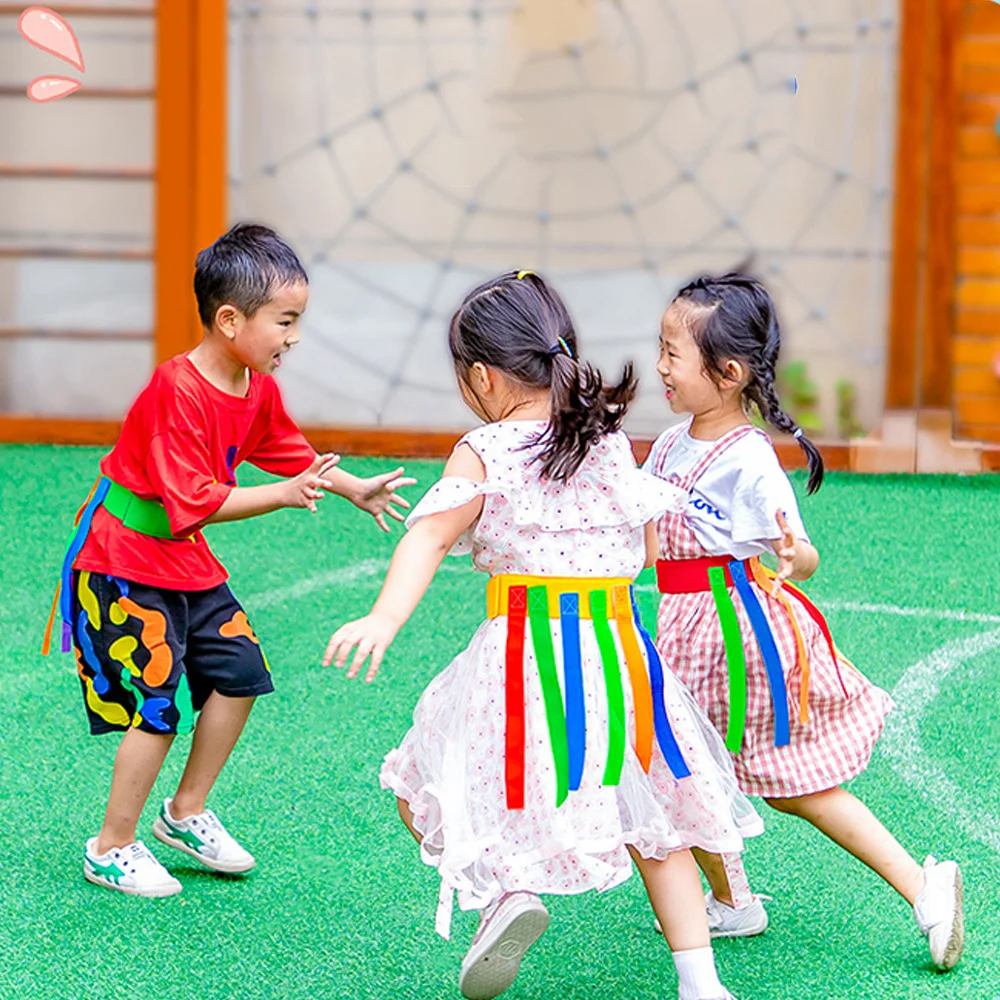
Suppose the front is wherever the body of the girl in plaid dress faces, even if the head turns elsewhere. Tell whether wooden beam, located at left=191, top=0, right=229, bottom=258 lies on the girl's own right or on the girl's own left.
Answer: on the girl's own right

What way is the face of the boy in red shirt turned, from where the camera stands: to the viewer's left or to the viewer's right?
to the viewer's right

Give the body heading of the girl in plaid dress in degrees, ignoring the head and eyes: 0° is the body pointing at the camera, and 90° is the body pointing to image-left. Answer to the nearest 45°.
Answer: approximately 90°

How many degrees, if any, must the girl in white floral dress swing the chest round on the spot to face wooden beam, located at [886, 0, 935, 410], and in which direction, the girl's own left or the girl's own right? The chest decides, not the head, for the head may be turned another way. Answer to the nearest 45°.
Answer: approximately 45° to the girl's own right

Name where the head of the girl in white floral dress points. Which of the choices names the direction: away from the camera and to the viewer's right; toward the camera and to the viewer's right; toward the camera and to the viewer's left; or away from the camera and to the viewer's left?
away from the camera and to the viewer's left

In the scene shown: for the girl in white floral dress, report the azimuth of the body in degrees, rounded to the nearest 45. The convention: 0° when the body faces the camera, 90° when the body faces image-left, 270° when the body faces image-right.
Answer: approximately 135°

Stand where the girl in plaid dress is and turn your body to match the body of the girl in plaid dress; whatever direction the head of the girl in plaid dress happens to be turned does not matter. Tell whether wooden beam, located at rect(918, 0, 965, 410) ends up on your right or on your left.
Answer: on your right

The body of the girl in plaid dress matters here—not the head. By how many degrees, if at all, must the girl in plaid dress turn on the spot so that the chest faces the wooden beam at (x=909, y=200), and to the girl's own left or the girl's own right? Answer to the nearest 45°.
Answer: approximately 90° to the girl's own right
